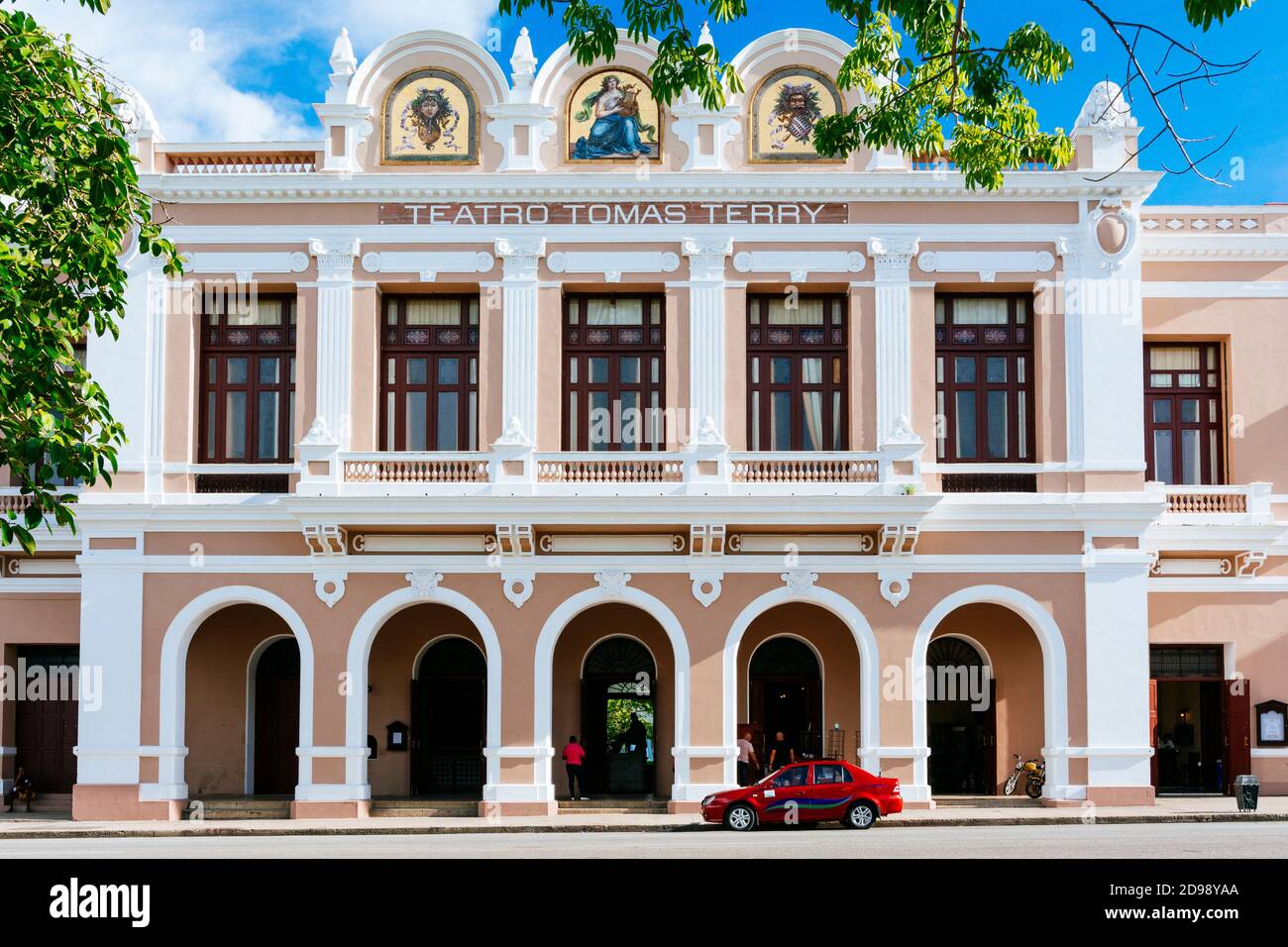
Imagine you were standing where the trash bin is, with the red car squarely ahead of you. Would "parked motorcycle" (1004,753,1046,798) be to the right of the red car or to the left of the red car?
right

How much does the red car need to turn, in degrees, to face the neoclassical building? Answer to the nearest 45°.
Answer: approximately 45° to its right

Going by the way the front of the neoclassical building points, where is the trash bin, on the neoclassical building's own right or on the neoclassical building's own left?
on the neoclassical building's own left

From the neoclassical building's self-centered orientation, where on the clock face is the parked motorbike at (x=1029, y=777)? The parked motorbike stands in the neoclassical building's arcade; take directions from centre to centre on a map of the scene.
The parked motorbike is roughly at 9 o'clock from the neoclassical building.

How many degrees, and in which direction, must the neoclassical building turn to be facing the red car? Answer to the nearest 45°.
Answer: approximately 45° to its left

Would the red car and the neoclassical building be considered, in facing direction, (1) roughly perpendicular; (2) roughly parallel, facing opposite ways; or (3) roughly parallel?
roughly perpendicular

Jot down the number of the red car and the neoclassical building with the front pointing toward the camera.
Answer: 1

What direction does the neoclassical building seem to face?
toward the camera

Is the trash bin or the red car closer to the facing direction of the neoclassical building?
the red car
